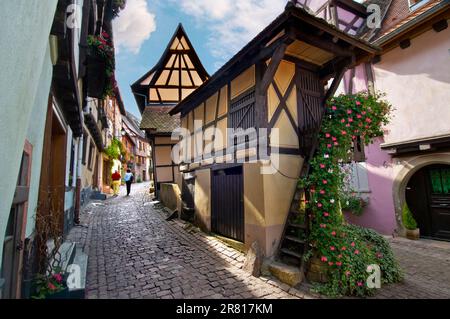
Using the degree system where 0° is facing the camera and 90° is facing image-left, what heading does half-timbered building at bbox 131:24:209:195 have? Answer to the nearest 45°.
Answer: approximately 0°

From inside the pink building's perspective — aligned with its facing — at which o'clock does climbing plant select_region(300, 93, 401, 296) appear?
The climbing plant is roughly at 11 o'clock from the pink building.

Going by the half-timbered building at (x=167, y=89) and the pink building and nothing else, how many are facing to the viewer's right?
0

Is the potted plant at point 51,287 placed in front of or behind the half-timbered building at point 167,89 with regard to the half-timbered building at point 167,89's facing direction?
in front

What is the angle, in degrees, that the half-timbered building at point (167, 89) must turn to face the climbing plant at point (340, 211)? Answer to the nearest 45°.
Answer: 0° — it already faces it

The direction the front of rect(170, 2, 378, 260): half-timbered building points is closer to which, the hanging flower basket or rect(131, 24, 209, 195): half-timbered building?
the hanging flower basket

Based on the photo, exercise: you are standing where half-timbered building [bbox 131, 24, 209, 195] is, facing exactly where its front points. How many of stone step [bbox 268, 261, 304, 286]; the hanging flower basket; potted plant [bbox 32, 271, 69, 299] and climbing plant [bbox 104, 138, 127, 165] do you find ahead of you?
3

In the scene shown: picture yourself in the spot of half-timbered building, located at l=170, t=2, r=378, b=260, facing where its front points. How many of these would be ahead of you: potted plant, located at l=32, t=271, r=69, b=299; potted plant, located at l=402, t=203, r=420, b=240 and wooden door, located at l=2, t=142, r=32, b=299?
2

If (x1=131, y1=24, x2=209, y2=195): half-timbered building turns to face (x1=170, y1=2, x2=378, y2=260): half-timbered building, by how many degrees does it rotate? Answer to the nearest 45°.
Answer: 0° — it already faces it

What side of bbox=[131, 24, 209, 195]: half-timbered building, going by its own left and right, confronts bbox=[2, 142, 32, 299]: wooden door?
front

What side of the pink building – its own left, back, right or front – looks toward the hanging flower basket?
front

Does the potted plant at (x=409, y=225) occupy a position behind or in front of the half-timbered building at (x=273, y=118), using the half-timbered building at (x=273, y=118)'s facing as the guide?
behind

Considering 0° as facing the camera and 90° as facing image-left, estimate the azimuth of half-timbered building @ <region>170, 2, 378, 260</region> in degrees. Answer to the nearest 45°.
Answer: approximately 45°

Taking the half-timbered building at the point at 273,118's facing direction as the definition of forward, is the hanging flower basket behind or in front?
in front
